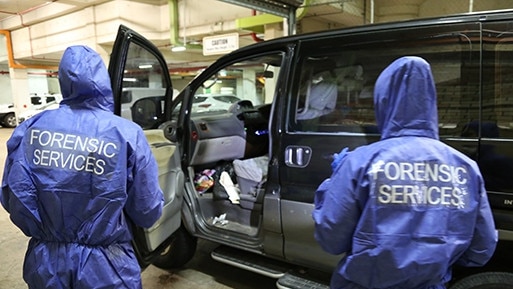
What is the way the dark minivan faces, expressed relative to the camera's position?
facing away from the viewer and to the left of the viewer

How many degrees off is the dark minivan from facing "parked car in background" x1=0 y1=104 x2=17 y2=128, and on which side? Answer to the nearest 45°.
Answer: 0° — it already faces it

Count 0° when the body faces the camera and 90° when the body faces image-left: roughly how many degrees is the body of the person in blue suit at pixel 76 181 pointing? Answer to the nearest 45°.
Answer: approximately 180°

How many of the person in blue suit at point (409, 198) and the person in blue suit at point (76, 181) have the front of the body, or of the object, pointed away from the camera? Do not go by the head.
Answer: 2

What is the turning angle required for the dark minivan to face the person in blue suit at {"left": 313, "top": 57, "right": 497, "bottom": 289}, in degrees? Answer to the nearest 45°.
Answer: approximately 135° to its left

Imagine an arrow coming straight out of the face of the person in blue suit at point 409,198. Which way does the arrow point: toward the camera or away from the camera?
away from the camera

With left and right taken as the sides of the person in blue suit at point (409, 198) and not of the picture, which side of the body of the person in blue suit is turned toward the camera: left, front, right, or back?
back

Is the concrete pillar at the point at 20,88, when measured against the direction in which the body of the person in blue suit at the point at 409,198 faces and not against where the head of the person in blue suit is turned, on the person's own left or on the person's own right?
on the person's own left

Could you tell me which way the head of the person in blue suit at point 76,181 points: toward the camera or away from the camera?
away from the camera
